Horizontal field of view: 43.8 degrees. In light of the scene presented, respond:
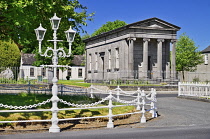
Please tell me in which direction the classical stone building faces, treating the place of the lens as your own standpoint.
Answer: facing the viewer and to the right of the viewer
